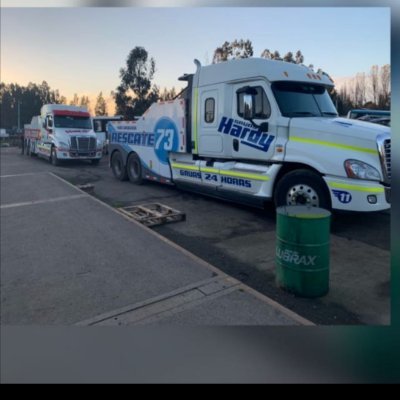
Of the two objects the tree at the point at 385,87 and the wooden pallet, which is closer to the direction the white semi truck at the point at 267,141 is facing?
the tree

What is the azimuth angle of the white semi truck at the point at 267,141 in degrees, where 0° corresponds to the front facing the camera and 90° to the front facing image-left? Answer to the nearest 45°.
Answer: approximately 315°

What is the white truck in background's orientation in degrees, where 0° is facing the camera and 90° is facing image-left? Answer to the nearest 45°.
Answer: approximately 315°
